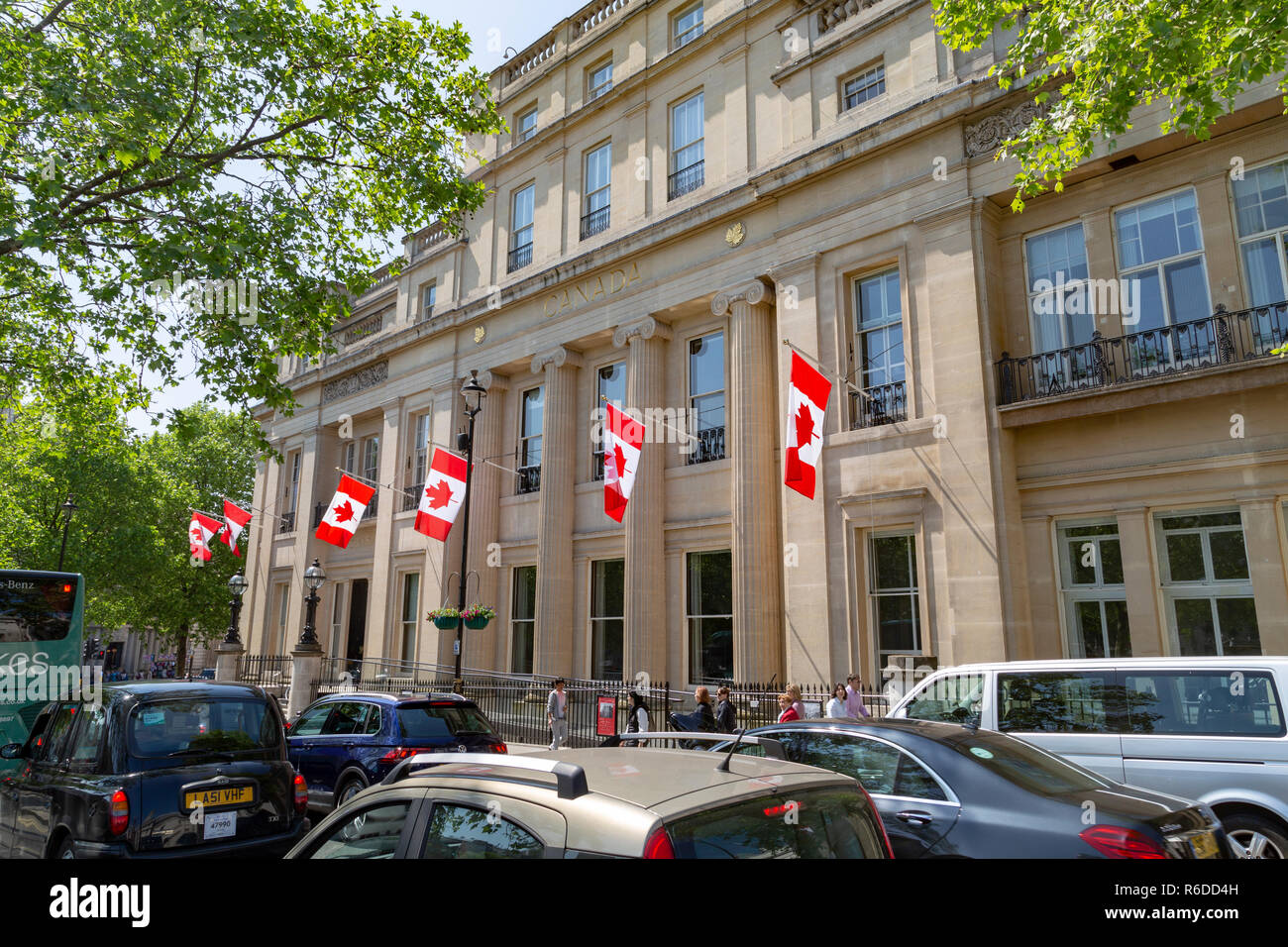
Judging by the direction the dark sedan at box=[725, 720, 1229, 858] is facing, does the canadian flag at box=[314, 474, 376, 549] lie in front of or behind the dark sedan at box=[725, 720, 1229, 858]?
in front

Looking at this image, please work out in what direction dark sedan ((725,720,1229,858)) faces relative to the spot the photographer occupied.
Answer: facing away from the viewer and to the left of the viewer

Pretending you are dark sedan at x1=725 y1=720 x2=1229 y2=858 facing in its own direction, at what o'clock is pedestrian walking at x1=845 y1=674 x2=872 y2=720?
The pedestrian walking is roughly at 1 o'clock from the dark sedan.

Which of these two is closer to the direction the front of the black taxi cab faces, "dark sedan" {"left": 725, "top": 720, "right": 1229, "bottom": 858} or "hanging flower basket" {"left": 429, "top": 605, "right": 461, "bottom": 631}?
the hanging flower basket

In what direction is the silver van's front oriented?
to the viewer's left

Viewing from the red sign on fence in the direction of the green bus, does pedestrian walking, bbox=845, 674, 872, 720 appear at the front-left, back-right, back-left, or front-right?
back-left

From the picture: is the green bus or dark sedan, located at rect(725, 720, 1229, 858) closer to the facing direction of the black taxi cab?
the green bus

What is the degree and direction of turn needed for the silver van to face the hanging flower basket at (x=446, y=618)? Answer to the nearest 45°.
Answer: approximately 45° to its right

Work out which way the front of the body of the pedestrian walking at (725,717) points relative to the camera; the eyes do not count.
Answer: to the viewer's left

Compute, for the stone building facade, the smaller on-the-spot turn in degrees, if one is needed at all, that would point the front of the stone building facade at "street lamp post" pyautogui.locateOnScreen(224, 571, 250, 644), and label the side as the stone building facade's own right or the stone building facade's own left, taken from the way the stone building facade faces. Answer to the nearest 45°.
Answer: approximately 90° to the stone building facade's own right

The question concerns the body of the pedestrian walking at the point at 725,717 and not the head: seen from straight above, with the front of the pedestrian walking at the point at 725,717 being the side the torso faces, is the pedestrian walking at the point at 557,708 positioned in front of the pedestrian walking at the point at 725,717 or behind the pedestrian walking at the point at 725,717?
in front

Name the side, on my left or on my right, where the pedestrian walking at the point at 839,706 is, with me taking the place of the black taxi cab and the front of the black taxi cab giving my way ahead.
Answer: on my right
